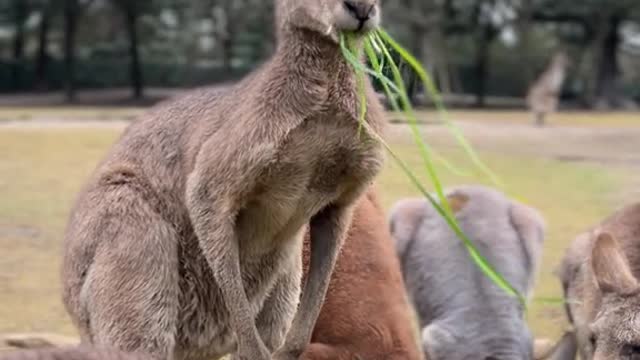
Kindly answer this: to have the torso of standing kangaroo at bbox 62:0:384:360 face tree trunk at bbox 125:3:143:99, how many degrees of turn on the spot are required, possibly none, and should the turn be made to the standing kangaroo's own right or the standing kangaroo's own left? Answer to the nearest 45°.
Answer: approximately 135° to the standing kangaroo's own left

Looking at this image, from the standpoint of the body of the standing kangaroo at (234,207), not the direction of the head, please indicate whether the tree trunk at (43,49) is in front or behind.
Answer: behind

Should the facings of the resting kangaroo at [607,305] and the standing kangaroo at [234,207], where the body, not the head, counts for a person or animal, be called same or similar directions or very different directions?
same or similar directions

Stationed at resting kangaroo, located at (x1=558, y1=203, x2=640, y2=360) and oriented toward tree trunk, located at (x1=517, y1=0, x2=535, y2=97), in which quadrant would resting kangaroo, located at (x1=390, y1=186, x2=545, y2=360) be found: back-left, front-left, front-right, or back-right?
front-left

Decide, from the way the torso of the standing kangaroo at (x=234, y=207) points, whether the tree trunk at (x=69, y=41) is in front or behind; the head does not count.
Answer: behind

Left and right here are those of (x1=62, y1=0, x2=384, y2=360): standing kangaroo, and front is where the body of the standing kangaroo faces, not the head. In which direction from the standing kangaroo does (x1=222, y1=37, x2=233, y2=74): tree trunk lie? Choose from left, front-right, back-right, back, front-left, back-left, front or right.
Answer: back-left

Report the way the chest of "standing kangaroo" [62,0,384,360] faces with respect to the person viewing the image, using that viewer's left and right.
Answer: facing the viewer and to the right of the viewer

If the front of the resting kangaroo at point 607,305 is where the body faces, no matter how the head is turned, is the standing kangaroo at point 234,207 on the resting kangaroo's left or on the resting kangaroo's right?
on the resting kangaroo's right

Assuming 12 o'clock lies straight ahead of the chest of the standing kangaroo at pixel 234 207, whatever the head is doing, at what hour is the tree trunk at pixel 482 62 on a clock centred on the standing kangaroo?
The tree trunk is roughly at 8 o'clock from the standing kangaroo.
